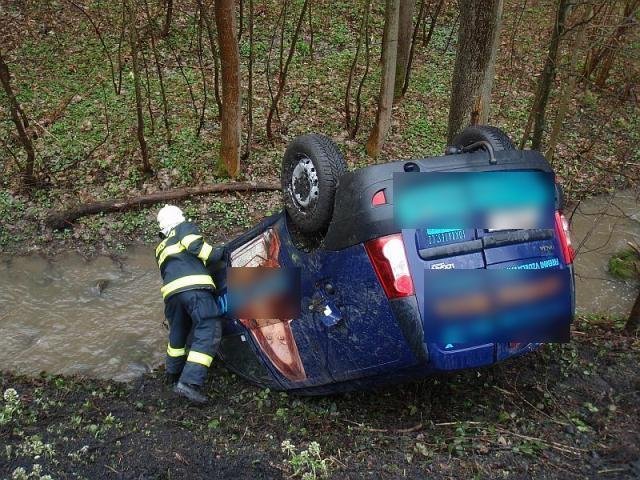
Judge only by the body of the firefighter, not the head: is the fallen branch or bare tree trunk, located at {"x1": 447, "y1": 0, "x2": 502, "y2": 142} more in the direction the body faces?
the bare tree trunk

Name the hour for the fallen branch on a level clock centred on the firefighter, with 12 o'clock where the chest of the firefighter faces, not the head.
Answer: The fallen branch is roughly at 10 o'clock from the firefighter.

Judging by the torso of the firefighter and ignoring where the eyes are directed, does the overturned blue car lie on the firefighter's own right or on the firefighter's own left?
on the firefighter's own right

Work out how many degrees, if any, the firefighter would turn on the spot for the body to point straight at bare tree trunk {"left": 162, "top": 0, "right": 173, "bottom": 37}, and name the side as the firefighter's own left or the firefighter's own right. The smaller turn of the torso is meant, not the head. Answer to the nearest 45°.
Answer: approximately 45° to the firefighter's own left

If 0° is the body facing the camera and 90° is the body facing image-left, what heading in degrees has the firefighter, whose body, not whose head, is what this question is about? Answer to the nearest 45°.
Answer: approximately 225°
